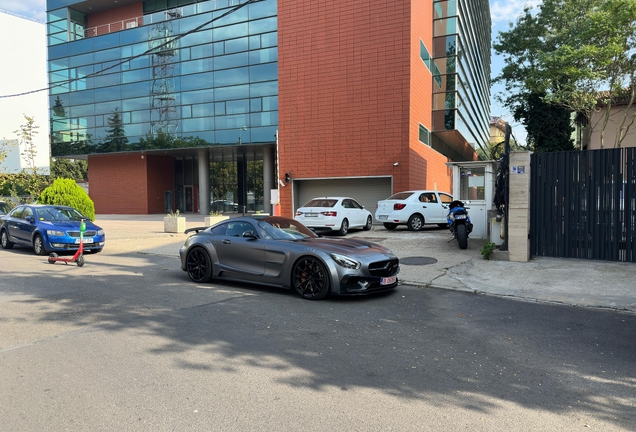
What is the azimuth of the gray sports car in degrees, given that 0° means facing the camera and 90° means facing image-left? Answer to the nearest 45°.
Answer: approximately 315°

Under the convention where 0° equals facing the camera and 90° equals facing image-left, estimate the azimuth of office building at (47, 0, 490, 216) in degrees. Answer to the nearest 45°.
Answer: approximately 0°

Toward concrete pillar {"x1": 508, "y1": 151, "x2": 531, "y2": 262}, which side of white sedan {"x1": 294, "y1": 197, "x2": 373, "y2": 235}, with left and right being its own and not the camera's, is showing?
right

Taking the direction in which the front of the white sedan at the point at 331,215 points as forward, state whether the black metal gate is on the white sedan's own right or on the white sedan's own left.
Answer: on the white sedan's own right

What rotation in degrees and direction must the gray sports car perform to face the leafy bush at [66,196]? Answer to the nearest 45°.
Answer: approximately 180°

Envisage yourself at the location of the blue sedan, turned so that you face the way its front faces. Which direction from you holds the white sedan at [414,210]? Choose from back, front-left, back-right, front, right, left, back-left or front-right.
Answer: front-left

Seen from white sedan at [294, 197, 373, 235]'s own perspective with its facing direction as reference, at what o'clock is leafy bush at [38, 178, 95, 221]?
The leafy bush is roughly at 8 o'clock from the white sedan.

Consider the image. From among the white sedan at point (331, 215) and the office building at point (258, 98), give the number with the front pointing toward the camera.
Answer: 1

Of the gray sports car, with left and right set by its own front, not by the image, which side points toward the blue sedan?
back

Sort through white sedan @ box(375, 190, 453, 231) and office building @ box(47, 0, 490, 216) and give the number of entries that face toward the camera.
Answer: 1

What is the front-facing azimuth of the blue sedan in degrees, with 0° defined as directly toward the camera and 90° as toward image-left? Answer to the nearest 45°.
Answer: approximately 315°

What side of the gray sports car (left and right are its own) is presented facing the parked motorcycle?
left

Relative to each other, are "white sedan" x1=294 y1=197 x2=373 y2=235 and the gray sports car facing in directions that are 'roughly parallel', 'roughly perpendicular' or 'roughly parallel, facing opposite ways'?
roughly perpendicular

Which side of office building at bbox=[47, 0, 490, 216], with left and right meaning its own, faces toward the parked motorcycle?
front

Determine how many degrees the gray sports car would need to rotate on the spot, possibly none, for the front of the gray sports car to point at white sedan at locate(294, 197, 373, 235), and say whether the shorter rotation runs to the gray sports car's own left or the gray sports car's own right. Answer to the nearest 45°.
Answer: approximately 135° to the gray sports car's own left
